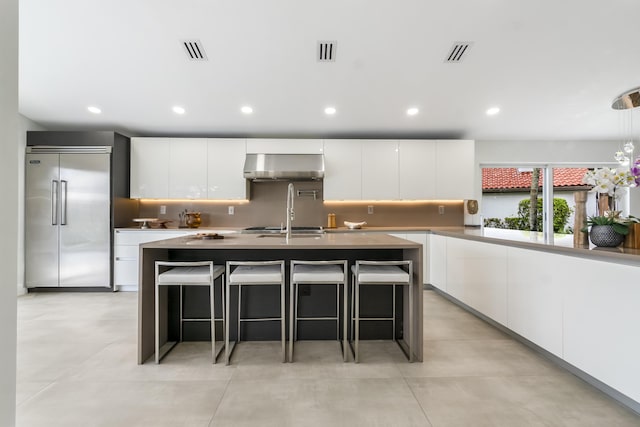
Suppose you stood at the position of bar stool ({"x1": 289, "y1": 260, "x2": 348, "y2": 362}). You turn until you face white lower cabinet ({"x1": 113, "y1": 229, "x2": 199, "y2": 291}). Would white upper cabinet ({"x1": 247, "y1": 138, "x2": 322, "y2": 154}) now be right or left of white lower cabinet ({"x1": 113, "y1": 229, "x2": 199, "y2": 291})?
right

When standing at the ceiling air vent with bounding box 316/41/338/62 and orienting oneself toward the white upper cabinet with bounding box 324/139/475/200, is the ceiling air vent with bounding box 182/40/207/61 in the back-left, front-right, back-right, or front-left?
back-left

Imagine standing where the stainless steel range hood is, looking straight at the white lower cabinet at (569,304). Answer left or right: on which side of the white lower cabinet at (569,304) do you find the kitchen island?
right

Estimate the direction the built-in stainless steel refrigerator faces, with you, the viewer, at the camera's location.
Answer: facing the viewer

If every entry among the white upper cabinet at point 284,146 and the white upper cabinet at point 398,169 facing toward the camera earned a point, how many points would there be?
2

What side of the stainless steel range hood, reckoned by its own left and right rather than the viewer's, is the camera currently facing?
front

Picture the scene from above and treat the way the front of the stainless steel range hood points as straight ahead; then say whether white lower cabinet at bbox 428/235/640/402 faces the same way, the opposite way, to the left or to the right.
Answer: to the right

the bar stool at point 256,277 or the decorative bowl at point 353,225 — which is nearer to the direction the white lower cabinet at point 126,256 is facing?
the bar stool

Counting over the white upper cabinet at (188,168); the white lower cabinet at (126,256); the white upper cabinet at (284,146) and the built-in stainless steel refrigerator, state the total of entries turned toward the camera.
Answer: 4
